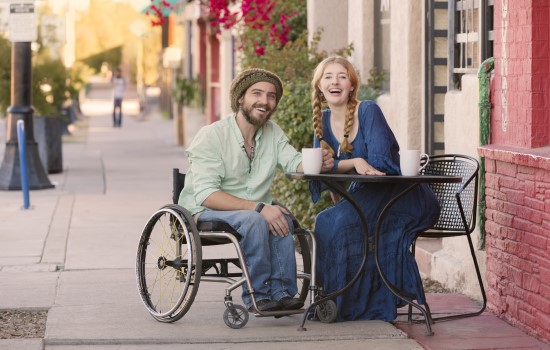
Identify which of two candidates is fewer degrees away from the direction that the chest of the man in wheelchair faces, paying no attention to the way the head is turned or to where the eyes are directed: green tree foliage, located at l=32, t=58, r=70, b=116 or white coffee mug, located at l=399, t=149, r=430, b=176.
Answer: the white coffee mug

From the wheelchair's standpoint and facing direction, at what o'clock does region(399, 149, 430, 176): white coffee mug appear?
The white coffee mug is roughly at 11 o'clock from the wheelchair.

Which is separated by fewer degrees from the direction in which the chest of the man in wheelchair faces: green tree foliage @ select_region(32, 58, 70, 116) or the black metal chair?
the black metal chair

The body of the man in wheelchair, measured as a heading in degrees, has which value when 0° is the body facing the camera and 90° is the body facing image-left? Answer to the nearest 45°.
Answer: approximately 315°

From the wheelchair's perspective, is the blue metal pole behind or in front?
behind

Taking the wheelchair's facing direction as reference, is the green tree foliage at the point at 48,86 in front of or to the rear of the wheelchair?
to the rear

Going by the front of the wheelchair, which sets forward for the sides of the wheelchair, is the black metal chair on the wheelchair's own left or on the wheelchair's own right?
on the wheelchair's own left

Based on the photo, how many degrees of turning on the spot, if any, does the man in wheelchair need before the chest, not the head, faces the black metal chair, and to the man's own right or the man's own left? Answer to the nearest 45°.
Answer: approximately 45° to the man's own left

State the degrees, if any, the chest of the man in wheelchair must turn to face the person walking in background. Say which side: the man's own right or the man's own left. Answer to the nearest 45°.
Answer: approximately 135° to the man's own left

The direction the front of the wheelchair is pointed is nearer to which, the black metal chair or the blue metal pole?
the black metal chair

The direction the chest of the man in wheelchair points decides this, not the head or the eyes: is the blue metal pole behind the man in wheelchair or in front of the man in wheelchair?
behind
